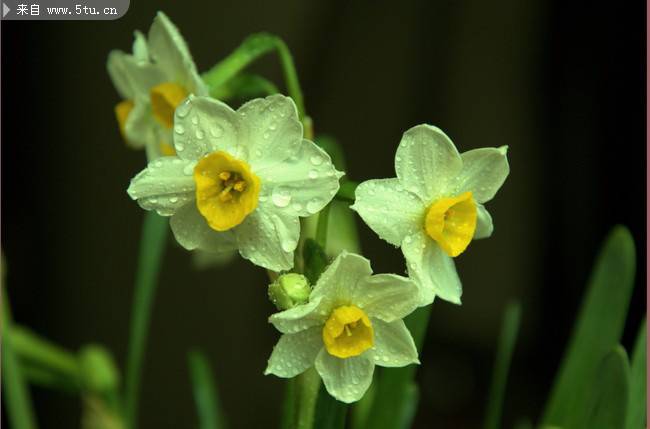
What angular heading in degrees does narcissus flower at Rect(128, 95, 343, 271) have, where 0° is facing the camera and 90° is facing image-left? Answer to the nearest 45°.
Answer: approximately 0°

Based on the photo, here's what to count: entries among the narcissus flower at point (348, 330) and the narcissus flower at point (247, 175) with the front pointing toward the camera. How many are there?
2

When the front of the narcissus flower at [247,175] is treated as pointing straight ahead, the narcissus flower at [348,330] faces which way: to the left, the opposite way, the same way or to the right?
the same way

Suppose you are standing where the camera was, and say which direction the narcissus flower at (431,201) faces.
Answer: facing the viewer and to the right of the viewer

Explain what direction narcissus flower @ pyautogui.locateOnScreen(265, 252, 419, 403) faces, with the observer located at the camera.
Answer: facing the viewer
